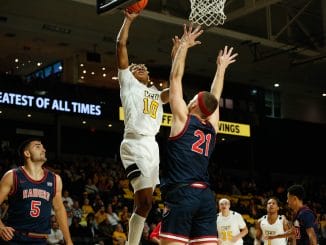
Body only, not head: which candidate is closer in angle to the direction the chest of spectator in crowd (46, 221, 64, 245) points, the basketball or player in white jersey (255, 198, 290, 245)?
the basketball

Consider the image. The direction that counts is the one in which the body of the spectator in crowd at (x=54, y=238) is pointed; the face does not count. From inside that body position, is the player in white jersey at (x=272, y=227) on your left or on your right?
on your left

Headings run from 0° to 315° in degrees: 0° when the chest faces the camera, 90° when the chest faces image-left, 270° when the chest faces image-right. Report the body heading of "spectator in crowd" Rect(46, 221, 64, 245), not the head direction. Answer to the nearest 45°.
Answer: approximately 0°

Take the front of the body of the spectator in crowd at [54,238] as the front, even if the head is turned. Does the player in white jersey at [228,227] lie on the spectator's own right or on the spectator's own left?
on the spectator's own left

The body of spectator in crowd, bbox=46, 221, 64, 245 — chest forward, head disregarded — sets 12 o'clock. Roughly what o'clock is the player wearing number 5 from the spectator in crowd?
The player wearing number 5 is roughly at 12 o'clock from the spectator in crowd.
